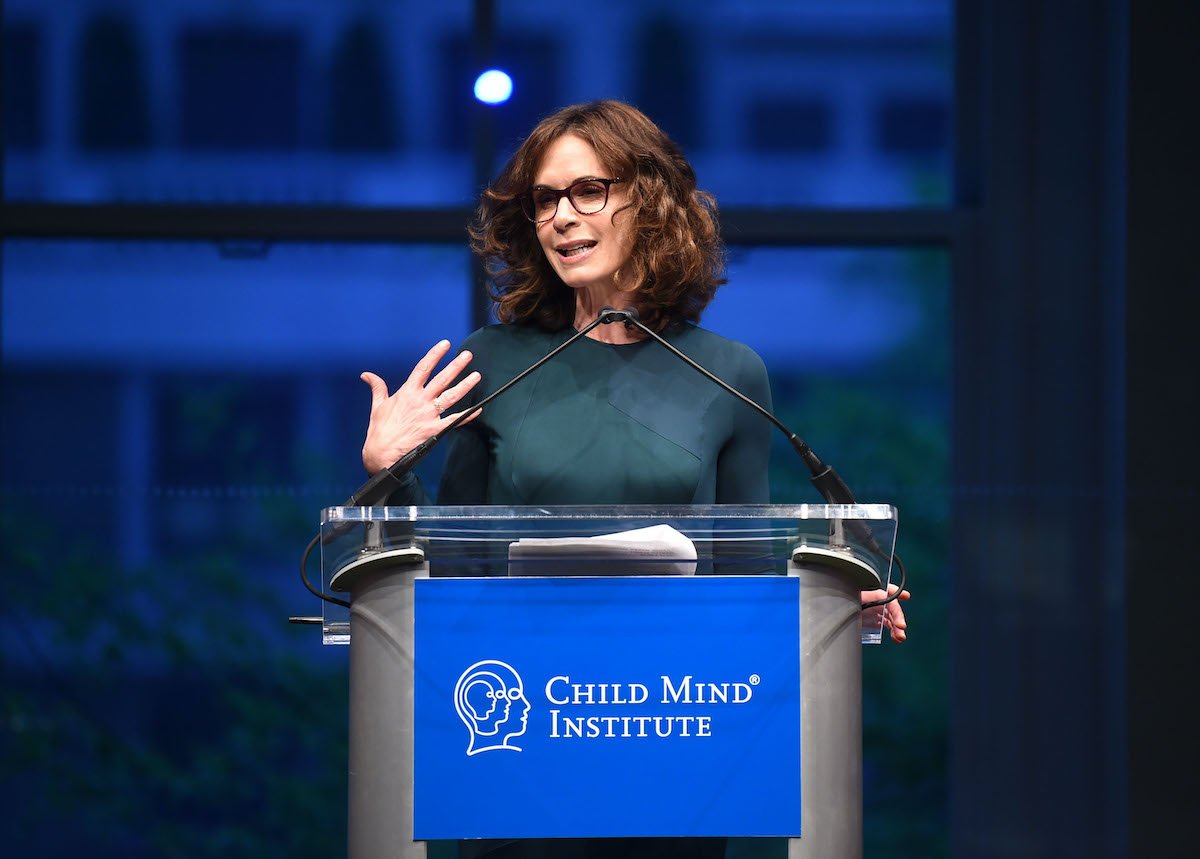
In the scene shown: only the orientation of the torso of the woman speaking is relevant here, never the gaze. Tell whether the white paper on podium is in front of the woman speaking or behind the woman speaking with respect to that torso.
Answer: in front

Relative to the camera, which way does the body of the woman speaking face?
toward the camera

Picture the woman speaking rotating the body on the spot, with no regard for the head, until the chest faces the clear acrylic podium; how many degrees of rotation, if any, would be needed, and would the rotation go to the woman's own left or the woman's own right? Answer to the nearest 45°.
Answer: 0° — they already face it
